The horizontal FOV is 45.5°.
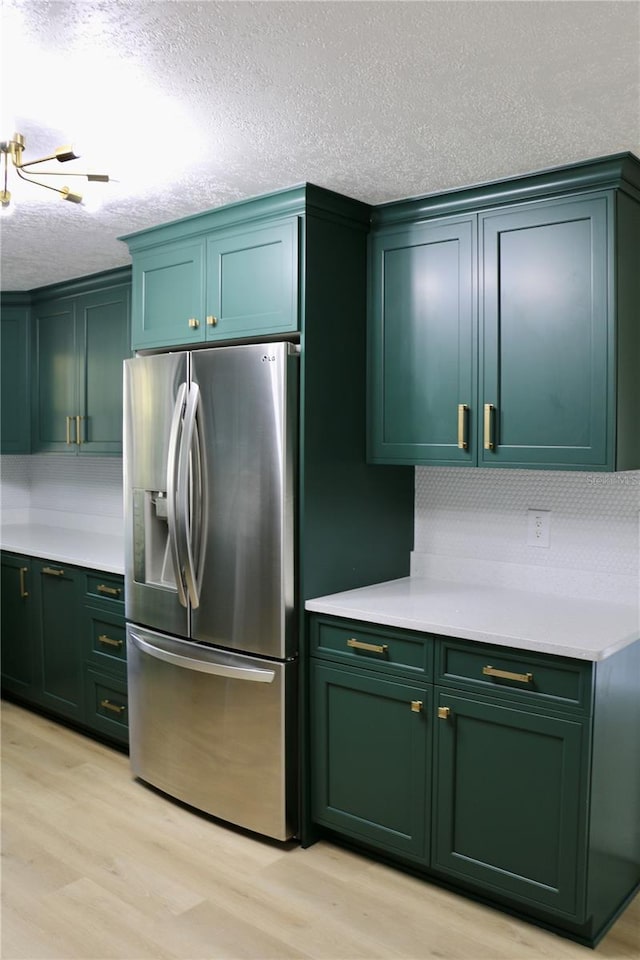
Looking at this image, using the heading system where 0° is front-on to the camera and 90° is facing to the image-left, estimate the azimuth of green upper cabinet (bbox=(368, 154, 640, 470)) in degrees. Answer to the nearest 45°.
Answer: approximately 45°

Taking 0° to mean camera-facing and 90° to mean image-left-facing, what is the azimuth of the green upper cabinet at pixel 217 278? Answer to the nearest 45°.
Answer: approximately 45°

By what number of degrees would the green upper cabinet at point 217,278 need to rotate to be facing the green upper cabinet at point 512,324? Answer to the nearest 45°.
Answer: approximately 90° to its left

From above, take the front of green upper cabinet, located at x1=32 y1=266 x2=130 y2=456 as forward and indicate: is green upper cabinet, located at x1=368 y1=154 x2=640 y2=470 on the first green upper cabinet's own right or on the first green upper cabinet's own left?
on the first green upper cabinet's own left

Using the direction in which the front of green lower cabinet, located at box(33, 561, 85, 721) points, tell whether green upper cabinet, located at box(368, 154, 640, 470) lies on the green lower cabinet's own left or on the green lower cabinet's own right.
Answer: on the green lower cabinet's own left

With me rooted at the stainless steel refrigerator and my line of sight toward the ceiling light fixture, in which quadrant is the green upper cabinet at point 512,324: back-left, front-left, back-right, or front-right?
back-left

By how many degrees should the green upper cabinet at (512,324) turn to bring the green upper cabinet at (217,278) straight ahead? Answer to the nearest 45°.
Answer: approximately 45° to its right

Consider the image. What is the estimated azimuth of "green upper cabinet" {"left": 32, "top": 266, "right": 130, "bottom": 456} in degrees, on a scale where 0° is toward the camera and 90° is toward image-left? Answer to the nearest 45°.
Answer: approximately 45°

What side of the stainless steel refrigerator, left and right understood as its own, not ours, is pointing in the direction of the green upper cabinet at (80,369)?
right

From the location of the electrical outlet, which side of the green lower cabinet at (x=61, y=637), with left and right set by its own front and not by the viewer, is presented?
left

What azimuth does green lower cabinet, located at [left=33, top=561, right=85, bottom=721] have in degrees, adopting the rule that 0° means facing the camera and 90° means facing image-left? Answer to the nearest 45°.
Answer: approximately 45°

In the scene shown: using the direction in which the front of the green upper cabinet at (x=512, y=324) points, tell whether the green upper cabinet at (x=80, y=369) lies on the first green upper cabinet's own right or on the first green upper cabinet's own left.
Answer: on the first green upper cabinet's own right
